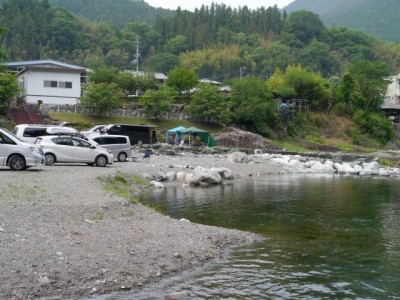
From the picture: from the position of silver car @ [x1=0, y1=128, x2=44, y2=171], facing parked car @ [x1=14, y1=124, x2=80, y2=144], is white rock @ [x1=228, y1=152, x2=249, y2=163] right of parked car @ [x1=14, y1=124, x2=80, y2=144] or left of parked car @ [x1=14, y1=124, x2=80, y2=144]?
right

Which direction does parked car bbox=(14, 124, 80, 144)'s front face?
to the viewer's right

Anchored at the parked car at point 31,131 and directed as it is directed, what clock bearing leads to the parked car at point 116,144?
the parked car at point 116,144 is roughly at 12 o'clock from the parked car at point 31,131.

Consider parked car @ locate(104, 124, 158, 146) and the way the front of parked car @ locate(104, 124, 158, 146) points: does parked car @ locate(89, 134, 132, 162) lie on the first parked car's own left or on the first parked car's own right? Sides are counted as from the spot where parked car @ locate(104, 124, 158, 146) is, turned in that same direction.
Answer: on the first parked car's own left
